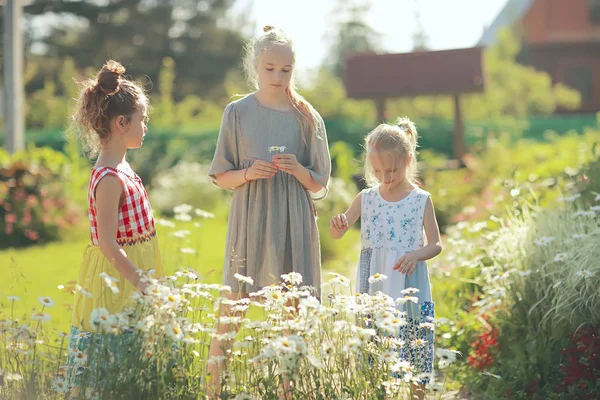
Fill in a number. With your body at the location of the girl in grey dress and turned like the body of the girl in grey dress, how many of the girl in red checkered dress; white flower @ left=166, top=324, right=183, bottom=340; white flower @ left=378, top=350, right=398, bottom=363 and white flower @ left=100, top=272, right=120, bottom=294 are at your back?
0

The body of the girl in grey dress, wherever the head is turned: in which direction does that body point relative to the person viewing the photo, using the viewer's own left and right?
facing the viewer

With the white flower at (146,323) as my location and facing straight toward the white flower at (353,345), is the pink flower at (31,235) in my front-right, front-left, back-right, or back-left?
back-left

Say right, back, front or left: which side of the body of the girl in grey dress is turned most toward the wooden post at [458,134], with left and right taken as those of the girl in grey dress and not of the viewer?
back

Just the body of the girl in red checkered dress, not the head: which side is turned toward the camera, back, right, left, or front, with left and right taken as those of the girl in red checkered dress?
right

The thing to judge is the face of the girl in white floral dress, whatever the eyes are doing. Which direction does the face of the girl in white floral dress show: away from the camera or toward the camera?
toward the camera

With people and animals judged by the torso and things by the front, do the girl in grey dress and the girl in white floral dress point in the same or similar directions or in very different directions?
same or similar directions

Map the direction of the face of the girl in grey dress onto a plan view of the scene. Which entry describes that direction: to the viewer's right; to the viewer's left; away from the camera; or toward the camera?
toward the camera

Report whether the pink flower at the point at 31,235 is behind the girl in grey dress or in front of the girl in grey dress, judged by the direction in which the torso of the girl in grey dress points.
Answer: behind

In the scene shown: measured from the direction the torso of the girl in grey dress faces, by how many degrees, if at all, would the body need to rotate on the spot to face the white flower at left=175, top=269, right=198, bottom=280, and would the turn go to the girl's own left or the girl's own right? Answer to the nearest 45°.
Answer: approximately 45° to the girl's own right

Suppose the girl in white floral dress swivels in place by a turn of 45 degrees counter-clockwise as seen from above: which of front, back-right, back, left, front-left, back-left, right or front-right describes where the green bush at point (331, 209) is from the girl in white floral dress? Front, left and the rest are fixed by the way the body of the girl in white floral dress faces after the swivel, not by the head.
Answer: back-left

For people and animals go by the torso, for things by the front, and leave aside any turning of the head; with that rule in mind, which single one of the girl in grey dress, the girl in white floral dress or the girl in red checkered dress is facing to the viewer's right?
the girl in red checkered dress

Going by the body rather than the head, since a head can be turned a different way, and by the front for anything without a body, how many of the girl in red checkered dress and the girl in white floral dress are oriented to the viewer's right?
1

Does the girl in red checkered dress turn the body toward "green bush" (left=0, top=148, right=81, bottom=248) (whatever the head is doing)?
no

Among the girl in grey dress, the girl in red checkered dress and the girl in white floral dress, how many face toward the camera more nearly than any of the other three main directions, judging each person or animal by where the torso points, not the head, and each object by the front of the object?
2

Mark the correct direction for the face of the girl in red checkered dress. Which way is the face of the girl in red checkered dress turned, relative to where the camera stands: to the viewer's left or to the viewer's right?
to the viewer's right

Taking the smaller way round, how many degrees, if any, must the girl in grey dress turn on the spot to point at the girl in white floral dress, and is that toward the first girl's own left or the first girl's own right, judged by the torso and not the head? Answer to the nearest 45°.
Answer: approximately 90° to the first girl's own left
